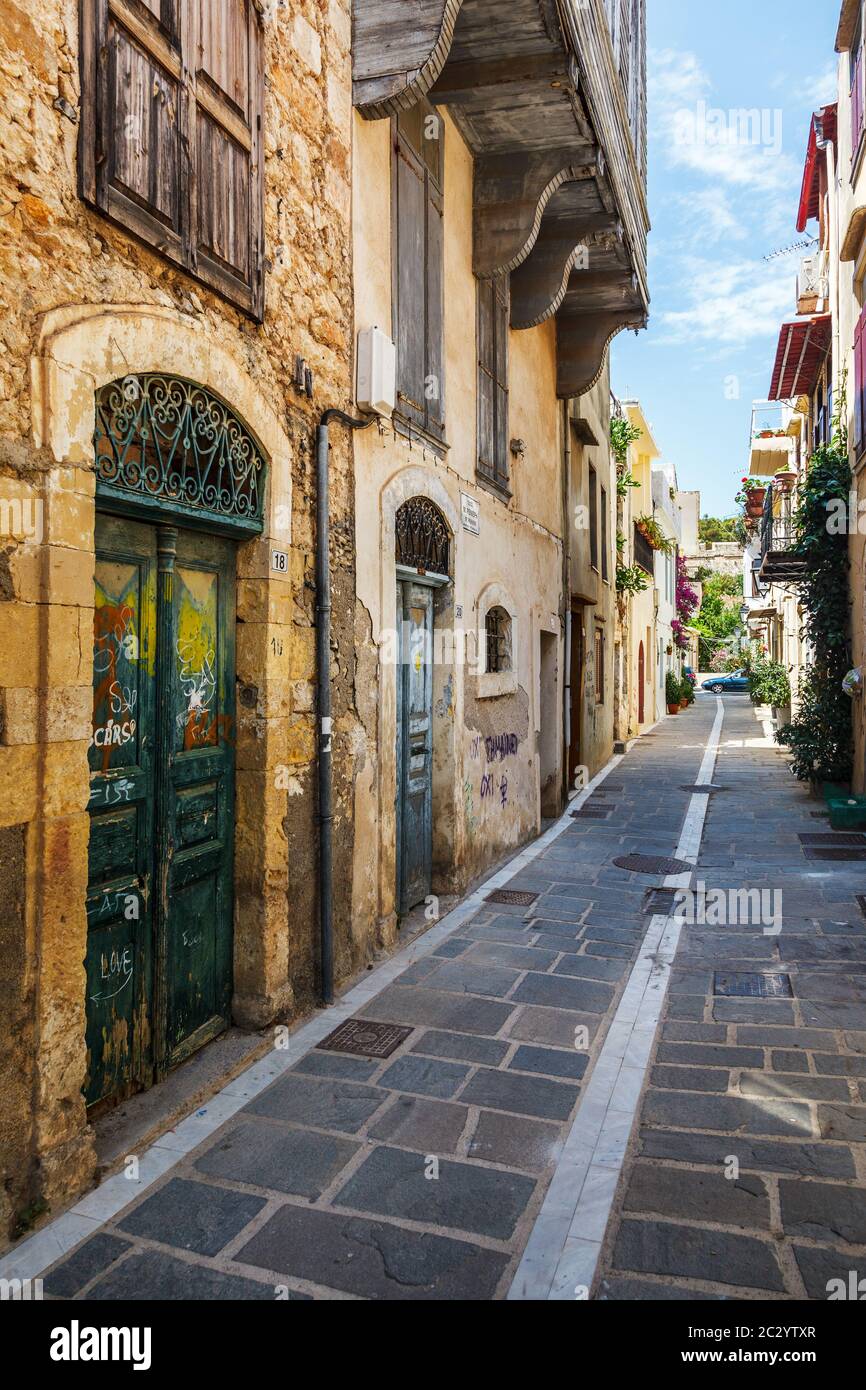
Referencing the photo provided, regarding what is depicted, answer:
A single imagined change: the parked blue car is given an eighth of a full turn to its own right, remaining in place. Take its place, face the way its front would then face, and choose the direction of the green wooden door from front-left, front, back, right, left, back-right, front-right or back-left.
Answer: back-left

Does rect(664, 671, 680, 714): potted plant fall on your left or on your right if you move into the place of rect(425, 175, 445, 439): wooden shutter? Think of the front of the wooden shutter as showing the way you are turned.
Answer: on your left

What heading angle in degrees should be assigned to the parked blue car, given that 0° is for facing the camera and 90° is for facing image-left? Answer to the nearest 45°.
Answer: approximately 90°

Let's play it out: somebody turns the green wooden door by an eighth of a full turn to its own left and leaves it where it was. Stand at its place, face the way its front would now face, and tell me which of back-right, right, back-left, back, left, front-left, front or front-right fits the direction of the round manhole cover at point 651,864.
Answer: front-left

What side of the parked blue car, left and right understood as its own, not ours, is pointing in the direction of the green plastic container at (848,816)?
left

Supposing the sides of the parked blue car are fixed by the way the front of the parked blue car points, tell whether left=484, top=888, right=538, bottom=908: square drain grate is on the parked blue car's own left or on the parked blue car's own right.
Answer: on the parked blue car's own left

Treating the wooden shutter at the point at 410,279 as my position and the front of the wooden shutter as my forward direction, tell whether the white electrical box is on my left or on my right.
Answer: on my right

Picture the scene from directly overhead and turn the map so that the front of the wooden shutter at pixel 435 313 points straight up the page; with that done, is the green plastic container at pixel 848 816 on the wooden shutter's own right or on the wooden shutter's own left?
on the wooden shutter's own left
